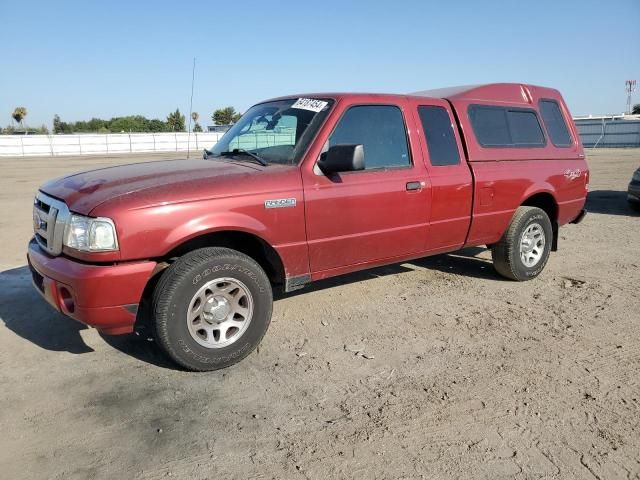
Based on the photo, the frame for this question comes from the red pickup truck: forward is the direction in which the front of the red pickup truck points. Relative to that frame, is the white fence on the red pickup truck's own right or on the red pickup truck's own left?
on the red pickup truck's own right

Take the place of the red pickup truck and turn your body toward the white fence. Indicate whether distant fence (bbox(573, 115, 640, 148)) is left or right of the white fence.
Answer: right

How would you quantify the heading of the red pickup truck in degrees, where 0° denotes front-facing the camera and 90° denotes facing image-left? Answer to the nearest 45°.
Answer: approximately 45°
